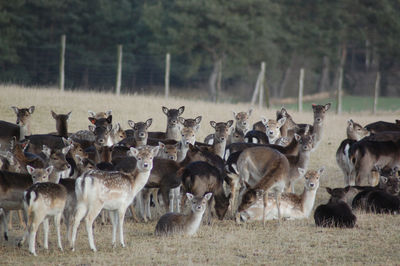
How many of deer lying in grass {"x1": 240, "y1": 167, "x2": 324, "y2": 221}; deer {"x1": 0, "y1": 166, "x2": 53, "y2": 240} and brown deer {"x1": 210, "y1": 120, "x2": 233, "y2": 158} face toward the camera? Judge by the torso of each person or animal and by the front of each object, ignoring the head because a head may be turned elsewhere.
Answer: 1

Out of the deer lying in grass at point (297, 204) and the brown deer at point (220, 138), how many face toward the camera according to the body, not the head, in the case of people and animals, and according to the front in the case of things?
1

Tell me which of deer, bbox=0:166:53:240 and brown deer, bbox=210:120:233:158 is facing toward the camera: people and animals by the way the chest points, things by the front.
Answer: the brown deer

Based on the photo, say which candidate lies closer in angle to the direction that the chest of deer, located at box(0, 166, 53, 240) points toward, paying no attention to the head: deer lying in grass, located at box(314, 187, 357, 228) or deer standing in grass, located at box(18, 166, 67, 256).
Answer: the deer lying in grass

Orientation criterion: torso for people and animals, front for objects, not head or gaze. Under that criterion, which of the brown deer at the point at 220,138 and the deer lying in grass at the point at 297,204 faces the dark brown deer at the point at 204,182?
the brown deer

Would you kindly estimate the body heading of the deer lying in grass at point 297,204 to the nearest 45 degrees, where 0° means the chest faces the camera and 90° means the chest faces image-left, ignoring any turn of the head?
approximately 270°

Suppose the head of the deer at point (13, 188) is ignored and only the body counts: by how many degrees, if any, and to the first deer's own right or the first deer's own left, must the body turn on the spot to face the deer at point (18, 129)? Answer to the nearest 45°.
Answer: approximately 90° to the first deer's own left

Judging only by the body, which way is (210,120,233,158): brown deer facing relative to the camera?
toward the camera

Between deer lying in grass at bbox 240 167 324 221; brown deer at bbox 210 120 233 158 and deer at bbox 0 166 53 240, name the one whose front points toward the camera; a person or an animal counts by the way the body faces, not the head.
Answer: the brown deer

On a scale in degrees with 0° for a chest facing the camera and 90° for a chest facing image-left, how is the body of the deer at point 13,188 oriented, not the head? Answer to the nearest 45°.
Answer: approximately 270°

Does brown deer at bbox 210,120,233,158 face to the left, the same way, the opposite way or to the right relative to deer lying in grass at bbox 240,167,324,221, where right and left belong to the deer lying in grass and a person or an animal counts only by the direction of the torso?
to the right

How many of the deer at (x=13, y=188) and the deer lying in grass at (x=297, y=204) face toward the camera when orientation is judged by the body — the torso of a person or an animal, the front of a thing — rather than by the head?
0

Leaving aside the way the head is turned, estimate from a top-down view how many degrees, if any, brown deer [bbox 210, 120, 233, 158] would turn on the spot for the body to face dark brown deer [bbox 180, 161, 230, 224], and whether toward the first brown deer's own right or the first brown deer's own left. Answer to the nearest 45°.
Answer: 0° — it already faces it

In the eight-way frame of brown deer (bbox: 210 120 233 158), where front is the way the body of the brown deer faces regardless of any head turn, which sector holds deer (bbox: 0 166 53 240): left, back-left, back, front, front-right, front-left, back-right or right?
front-right
